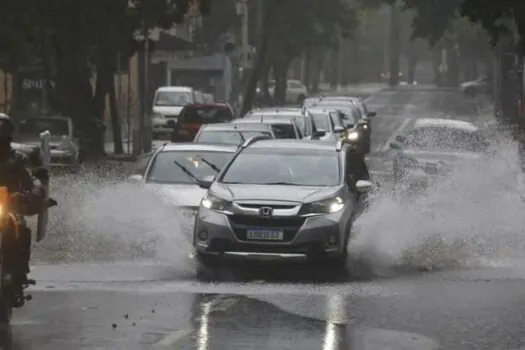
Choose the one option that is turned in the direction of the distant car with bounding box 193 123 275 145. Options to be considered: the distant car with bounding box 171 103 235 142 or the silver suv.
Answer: the distant car with bounding box 171 103 235 142

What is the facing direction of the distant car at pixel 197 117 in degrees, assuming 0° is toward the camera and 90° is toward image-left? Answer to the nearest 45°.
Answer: approximately 0°

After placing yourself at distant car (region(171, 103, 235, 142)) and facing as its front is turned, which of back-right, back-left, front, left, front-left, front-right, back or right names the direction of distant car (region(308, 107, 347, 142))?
front-left

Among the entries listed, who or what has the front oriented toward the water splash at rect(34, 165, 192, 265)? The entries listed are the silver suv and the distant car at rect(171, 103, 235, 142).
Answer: the distant car

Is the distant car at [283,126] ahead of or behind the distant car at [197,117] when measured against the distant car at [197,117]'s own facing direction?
ahead

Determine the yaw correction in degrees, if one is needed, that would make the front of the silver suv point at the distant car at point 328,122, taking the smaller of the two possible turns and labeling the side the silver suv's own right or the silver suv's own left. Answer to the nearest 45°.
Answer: approximately 180°

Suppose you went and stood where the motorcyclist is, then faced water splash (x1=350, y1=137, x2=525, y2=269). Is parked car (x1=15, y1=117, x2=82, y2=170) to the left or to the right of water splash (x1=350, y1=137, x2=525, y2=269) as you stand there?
left

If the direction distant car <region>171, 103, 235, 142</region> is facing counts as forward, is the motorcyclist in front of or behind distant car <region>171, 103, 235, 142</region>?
in front
